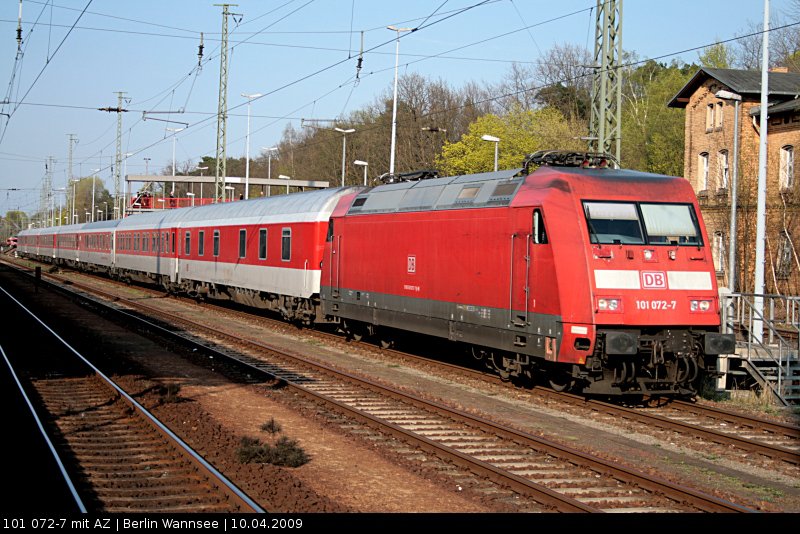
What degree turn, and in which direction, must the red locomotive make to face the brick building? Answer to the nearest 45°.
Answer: approximately 135° to its left

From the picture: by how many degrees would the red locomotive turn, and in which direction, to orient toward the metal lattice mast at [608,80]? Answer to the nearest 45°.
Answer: approximately 135° to its left

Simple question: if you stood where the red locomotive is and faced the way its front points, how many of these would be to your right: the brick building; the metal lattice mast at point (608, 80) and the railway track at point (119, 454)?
1

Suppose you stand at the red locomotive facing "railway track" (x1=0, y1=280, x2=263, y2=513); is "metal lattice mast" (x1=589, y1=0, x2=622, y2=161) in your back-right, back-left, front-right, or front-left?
back-right

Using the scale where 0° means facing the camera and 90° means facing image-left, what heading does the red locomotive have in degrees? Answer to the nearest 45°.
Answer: approximately 315°

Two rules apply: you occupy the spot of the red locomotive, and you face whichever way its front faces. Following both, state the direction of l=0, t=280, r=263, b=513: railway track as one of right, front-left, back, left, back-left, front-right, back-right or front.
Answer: right

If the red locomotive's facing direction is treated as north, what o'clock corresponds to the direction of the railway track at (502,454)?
The railway track is roughly at 2 o'clock from the red locomotive.
